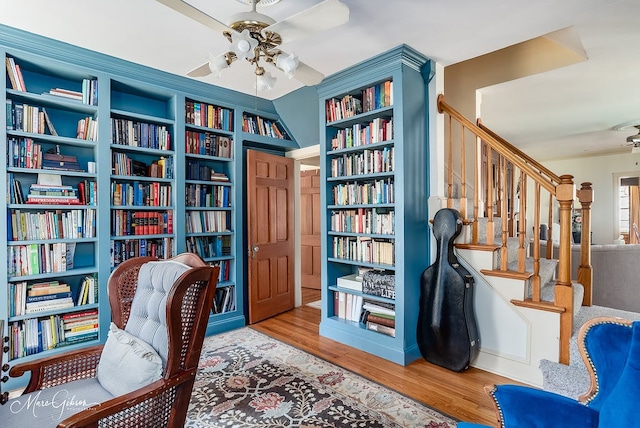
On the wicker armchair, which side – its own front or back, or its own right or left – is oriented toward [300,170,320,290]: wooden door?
back

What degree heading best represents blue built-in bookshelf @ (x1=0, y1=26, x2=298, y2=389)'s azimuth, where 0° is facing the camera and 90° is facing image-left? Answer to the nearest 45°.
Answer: approximately 315°

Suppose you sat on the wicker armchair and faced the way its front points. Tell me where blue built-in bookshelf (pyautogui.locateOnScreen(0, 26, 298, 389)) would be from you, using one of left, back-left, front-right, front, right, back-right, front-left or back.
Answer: back-right

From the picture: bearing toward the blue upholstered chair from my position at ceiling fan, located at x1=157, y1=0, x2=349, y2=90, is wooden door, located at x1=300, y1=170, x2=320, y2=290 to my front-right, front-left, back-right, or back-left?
back-left

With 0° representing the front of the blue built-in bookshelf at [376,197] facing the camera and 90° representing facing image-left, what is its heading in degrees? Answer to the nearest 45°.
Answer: approximately 45°

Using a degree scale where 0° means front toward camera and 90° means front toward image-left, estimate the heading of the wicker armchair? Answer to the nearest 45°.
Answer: approximately 45°

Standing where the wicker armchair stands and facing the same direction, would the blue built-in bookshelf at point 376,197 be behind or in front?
behind

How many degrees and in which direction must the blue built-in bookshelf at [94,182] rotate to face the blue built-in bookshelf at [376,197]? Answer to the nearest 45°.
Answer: approximately 45° to its left

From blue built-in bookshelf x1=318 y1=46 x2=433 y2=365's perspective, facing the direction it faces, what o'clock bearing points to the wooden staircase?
The wooden staircase is roughly at 8 o'clock from the blue built-in bookshelf.

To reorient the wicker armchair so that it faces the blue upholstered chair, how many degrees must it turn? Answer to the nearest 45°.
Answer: approximately 90° to its left
